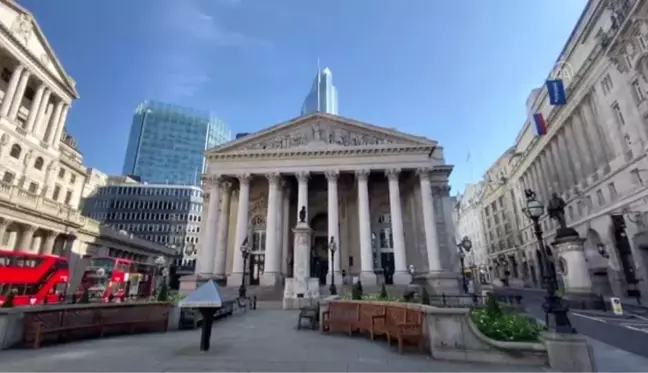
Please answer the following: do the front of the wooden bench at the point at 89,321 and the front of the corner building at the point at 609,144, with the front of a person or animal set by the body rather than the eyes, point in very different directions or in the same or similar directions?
very different directions

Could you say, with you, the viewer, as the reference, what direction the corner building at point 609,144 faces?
facing the viewer and to the left of the viewer

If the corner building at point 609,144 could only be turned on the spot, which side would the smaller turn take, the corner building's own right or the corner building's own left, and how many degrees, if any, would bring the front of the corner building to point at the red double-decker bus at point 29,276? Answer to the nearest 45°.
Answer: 0° — it already faces it

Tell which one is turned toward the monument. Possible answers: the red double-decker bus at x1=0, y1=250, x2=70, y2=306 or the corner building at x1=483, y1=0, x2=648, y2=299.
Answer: the corner building

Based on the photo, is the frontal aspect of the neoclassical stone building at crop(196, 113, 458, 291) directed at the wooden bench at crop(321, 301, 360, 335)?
yes

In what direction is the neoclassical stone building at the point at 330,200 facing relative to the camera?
toward the camera

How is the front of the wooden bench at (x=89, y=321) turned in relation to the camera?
facing the viewer and to the right of the viewer

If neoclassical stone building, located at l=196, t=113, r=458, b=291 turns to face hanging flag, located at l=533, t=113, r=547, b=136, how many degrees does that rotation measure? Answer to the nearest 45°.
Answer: approximately 90° to its left

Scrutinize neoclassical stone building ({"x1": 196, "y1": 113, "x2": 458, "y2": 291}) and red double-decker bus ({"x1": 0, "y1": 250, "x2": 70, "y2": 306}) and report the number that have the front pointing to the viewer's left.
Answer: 1

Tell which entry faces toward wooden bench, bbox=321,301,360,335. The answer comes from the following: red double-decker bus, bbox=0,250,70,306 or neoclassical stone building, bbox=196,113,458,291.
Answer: the neoclassical stone building

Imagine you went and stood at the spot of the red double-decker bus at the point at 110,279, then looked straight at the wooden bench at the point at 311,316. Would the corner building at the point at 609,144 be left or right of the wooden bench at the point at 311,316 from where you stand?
left
